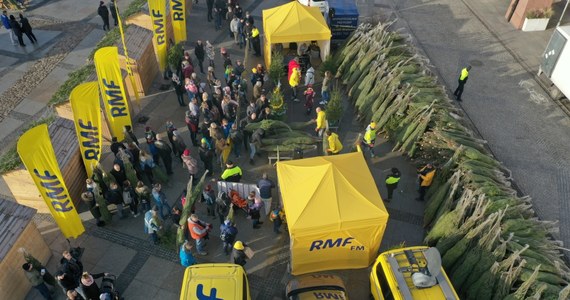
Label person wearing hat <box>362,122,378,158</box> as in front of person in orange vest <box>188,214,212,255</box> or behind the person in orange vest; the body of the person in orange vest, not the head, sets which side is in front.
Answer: in front

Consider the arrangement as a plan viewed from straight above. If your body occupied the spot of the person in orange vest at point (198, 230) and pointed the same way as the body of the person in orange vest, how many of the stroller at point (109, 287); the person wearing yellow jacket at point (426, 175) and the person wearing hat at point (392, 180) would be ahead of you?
2

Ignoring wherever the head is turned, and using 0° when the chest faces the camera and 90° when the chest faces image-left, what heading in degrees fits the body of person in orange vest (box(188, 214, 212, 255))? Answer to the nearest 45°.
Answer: approximately 270°

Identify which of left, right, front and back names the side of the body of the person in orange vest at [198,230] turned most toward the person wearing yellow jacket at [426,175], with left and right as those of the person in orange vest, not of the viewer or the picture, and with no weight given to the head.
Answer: front

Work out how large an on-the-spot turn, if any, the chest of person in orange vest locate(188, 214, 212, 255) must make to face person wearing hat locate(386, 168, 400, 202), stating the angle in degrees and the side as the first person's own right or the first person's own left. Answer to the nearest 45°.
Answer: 0° — they already face them

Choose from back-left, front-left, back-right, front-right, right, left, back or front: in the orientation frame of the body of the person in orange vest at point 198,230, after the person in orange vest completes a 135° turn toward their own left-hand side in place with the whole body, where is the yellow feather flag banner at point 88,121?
front

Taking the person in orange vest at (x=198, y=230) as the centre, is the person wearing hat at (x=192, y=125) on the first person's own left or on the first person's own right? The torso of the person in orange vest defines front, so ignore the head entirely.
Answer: on the first person's own left

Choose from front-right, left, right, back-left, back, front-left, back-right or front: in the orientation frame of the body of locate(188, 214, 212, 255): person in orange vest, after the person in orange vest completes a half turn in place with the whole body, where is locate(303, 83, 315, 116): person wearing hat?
back-right

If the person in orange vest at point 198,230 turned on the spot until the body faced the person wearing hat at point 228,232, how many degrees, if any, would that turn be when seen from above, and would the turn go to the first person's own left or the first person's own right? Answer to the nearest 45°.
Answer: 0° — they already face them

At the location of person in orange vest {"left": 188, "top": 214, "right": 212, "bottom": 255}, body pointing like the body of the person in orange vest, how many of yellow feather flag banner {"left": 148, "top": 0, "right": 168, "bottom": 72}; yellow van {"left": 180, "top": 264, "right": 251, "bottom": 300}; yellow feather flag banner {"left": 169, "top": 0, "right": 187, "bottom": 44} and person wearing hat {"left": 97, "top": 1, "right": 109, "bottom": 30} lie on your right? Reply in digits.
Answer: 1

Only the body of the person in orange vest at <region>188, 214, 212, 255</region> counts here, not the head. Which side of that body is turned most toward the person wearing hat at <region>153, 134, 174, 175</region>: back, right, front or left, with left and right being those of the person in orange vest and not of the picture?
left

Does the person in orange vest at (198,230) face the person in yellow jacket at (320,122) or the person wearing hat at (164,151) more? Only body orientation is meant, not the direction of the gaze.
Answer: the person in yellow jacket

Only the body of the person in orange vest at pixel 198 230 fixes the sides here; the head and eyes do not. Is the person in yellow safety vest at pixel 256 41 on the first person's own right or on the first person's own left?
on the first person's own left

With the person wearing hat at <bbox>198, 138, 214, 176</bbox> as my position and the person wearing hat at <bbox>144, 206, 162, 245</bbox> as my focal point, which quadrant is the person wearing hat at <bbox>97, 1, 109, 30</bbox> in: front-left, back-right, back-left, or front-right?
back-right

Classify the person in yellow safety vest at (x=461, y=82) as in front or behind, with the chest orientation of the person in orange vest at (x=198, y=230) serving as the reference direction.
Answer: in front

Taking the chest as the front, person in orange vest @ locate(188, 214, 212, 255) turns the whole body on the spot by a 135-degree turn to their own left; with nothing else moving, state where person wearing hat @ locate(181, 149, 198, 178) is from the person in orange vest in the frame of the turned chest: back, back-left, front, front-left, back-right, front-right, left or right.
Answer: front-right

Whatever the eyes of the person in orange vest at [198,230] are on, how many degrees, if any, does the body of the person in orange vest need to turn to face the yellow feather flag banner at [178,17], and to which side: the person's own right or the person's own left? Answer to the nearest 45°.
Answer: approximately 90° to the person's own left
